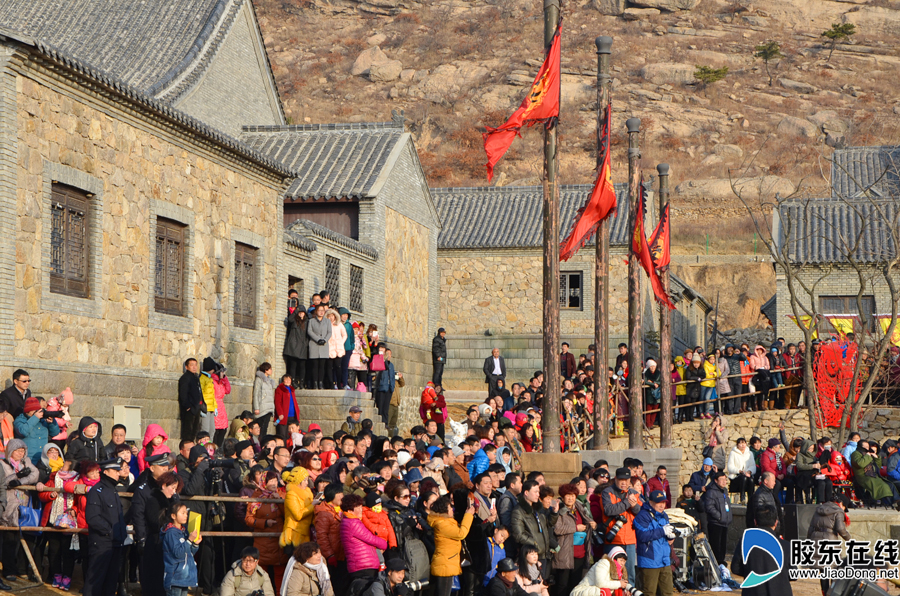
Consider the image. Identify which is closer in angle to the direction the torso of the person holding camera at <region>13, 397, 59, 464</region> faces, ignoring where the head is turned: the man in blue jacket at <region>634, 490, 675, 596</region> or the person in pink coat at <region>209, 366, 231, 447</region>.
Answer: the man in blue jacket

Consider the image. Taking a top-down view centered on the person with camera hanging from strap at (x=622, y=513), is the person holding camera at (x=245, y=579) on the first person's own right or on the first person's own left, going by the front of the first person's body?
on the first person's own right

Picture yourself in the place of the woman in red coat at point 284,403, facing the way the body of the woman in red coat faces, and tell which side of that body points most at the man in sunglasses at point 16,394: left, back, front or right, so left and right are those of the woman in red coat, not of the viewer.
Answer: right

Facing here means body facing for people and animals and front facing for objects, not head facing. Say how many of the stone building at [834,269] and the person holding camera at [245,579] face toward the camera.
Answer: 2

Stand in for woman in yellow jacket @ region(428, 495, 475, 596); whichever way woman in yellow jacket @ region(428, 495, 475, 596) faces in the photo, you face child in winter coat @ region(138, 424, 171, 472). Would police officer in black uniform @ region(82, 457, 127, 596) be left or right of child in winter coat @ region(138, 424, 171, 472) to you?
left

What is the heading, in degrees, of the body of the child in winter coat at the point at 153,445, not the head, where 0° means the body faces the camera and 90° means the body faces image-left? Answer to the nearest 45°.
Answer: approximately 315°

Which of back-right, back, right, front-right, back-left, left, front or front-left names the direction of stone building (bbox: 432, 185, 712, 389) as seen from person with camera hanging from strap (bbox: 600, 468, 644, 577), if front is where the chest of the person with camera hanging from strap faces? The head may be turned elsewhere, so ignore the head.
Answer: back-left

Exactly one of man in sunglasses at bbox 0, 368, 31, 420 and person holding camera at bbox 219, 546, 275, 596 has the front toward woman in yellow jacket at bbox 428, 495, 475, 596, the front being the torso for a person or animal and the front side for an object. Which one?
the man in sunglasses

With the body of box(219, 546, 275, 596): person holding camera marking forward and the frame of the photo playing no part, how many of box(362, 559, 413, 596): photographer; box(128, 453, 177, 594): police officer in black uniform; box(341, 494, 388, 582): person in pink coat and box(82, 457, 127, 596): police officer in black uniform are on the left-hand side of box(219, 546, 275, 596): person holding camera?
2
